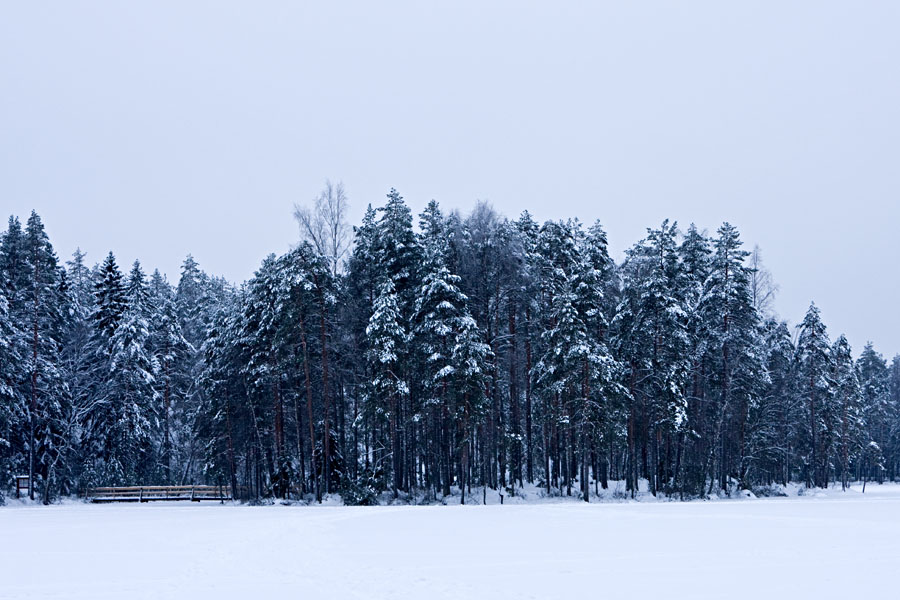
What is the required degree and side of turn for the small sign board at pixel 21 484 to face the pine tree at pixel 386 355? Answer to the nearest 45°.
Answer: approximately 45° to its left

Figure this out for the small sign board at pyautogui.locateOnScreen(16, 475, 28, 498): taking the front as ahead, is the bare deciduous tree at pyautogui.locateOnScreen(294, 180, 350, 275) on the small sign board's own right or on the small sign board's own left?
on the small sign board's own left

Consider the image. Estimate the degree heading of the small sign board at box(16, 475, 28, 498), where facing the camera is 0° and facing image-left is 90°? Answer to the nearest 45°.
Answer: approximately 0°

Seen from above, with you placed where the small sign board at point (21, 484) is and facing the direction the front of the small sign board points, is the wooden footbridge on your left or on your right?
on your left
